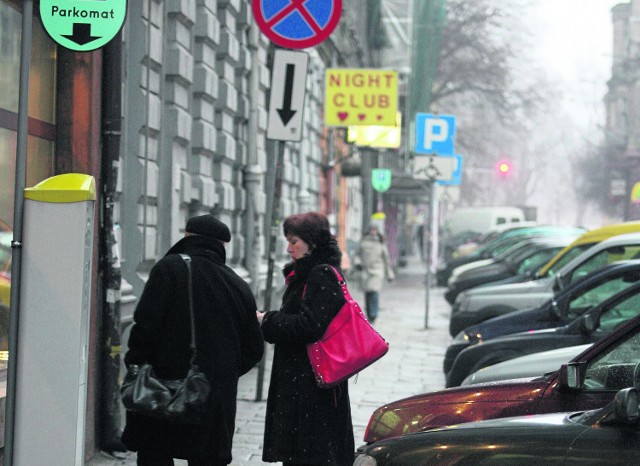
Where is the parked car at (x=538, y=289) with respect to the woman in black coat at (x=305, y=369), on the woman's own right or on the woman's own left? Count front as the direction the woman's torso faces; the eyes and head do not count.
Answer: on the woman's own right

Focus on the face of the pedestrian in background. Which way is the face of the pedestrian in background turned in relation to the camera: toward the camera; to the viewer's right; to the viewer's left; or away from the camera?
toward the camera

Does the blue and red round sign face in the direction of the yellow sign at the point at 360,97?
no

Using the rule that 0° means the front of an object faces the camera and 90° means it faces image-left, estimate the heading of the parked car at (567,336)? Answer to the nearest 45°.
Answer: approximately 90°

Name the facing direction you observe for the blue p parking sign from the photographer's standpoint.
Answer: facing the viewer

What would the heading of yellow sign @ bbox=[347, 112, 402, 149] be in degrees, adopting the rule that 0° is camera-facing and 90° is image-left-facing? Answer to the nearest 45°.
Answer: approximately 0°

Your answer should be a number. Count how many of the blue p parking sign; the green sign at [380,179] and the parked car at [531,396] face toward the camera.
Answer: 2

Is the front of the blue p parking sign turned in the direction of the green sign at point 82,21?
yes

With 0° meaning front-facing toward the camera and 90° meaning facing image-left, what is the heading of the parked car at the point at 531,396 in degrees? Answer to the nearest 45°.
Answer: approximately 90°

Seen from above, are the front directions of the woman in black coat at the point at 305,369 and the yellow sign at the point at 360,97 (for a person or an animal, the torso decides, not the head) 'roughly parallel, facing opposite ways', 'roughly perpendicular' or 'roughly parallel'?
roughly perpendicular

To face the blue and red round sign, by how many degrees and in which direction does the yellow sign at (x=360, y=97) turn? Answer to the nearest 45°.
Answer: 0° — it already faces it

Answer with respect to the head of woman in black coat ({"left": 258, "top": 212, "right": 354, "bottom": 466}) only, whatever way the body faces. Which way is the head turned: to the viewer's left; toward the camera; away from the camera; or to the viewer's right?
to the viewer's left

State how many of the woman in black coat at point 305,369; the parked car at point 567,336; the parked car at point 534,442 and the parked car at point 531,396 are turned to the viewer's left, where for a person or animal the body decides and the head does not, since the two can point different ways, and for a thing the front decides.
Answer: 4

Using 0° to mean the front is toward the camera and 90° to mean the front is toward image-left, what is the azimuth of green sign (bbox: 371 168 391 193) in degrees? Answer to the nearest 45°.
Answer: approximately 0°

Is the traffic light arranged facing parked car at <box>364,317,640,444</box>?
yes
